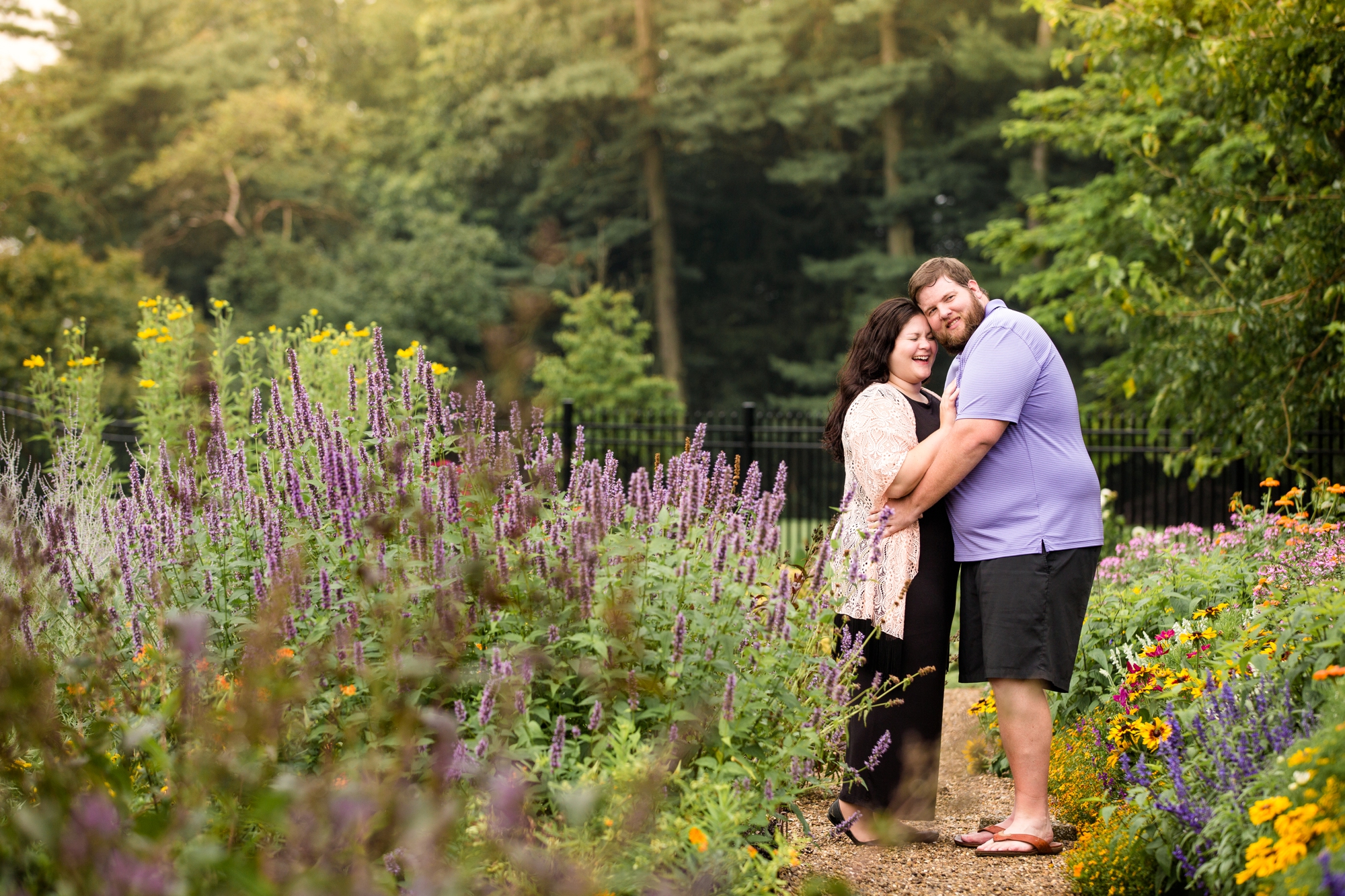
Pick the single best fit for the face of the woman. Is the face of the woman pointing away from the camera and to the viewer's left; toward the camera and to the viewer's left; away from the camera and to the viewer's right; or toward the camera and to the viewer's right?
toward the camera and to the viewer's right

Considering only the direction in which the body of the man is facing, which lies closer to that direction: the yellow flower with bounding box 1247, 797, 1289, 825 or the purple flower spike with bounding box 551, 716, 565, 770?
the purple flower spike

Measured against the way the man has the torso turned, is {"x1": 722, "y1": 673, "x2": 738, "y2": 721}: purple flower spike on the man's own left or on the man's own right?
on the man's own left

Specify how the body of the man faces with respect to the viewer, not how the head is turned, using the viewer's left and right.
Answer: facing to the left of the viewer

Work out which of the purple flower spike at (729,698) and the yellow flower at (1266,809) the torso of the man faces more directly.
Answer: the purple flower spike
